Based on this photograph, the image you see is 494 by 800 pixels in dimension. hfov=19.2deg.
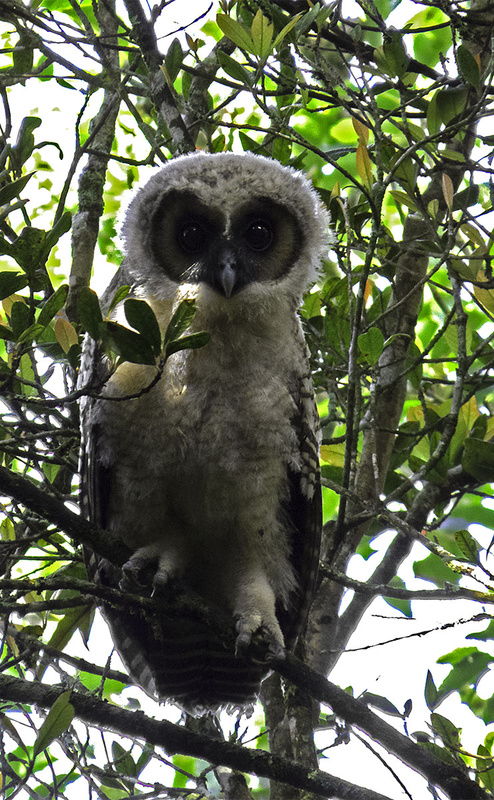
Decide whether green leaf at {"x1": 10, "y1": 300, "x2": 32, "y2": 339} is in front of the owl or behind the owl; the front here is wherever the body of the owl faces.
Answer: in front

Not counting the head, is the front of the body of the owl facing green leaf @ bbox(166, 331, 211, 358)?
yes

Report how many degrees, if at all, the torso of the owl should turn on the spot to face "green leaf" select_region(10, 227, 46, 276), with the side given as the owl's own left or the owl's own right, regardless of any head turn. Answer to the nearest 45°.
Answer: approximately 45° to the owl's own right

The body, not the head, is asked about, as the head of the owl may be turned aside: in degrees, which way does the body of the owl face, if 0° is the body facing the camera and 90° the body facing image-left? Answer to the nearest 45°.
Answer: approximately 0°

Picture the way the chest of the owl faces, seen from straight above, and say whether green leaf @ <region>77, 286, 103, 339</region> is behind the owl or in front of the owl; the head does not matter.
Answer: in front

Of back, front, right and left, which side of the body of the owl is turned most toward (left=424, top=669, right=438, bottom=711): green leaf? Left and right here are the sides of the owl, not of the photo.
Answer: left

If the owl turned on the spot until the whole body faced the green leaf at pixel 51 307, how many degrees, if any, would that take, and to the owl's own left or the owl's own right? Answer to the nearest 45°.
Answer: approximately 45° to the owl's own right

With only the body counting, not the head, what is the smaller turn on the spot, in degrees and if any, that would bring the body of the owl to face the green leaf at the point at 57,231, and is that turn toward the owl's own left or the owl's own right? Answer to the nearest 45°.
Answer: approximately 45° to the owl's own right

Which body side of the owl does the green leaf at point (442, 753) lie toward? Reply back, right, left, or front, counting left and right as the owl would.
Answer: left
